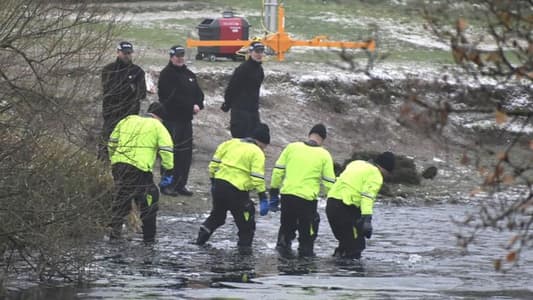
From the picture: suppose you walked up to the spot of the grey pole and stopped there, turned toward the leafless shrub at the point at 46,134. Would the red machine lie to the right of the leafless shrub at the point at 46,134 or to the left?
right

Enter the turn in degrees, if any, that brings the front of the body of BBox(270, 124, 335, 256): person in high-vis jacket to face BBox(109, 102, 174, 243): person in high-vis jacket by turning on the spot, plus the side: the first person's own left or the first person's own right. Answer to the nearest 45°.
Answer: approximately 90° to the first person's own left

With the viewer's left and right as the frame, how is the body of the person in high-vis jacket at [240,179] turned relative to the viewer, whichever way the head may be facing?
facing away from the viewer and to the right of the viewer

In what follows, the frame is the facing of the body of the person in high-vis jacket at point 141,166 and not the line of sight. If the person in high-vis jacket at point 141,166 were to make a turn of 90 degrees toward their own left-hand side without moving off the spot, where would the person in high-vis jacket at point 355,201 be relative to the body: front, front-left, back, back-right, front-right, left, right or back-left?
back-right

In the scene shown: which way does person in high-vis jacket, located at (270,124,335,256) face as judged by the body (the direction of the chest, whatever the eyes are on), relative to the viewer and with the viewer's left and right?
facing away from the viewer

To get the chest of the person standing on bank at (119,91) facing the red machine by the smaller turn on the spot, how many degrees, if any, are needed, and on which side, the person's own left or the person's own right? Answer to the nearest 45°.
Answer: approximately 180°

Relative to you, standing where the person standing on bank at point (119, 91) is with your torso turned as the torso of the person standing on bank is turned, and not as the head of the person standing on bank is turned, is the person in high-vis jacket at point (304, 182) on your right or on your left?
on your left

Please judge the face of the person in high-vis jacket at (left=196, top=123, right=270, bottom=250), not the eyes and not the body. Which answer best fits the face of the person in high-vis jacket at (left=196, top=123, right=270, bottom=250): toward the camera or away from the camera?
away from the camera

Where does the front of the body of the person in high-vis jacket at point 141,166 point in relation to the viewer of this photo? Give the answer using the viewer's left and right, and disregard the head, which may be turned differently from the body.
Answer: facing away from the viewer and to the right of the viewer

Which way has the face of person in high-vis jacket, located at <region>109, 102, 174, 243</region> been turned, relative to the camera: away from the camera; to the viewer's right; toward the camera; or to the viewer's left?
away from the camera

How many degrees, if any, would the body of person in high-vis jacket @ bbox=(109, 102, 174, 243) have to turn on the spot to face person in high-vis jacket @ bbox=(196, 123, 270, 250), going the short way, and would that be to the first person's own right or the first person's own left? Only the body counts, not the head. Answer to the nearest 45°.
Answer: approximately 45° to the first person's own right

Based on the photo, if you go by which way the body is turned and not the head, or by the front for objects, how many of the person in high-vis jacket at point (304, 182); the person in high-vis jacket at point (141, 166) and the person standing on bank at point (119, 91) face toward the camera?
1

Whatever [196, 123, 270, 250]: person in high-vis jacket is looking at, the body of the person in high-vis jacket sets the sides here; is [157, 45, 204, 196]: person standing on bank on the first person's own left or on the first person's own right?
on the first person's own left

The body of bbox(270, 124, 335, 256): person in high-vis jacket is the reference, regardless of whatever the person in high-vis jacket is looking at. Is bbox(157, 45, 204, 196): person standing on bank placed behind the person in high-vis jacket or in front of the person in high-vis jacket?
in front

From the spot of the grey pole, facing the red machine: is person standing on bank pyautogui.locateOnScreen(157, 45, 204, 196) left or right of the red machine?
left

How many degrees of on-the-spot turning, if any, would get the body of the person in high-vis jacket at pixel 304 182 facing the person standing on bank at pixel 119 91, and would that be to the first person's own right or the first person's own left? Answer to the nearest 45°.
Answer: approximately 90° to the first person's own left
